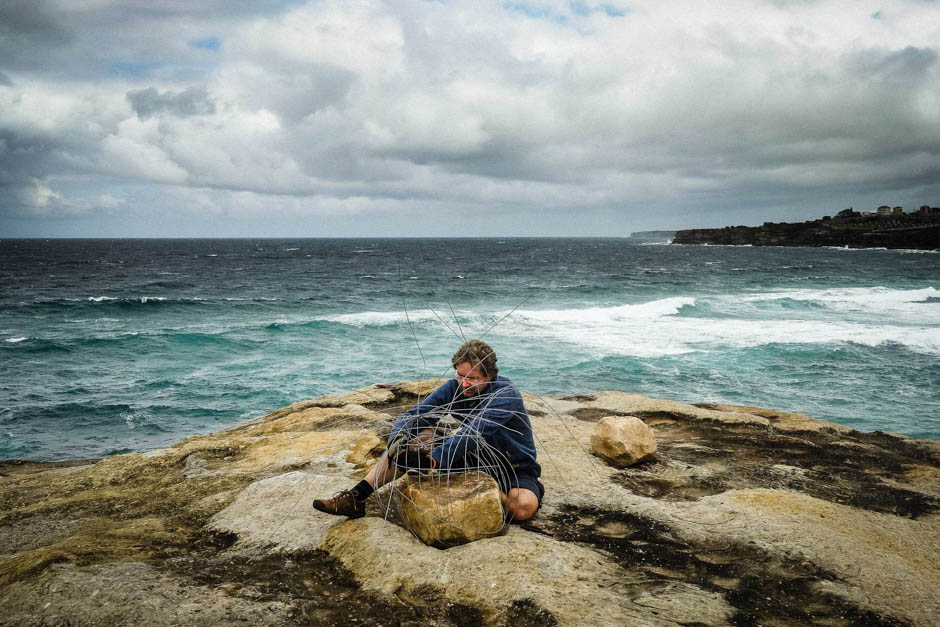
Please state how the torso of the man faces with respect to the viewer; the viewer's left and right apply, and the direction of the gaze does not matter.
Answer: facing the viewer and to the left of the viewer

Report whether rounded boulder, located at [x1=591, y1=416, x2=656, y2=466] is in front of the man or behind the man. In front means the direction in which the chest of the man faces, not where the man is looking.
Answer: behind

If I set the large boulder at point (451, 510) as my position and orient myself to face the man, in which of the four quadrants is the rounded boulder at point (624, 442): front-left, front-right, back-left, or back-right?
front-right

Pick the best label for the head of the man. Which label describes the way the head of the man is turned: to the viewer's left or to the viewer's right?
to the viewer's left
